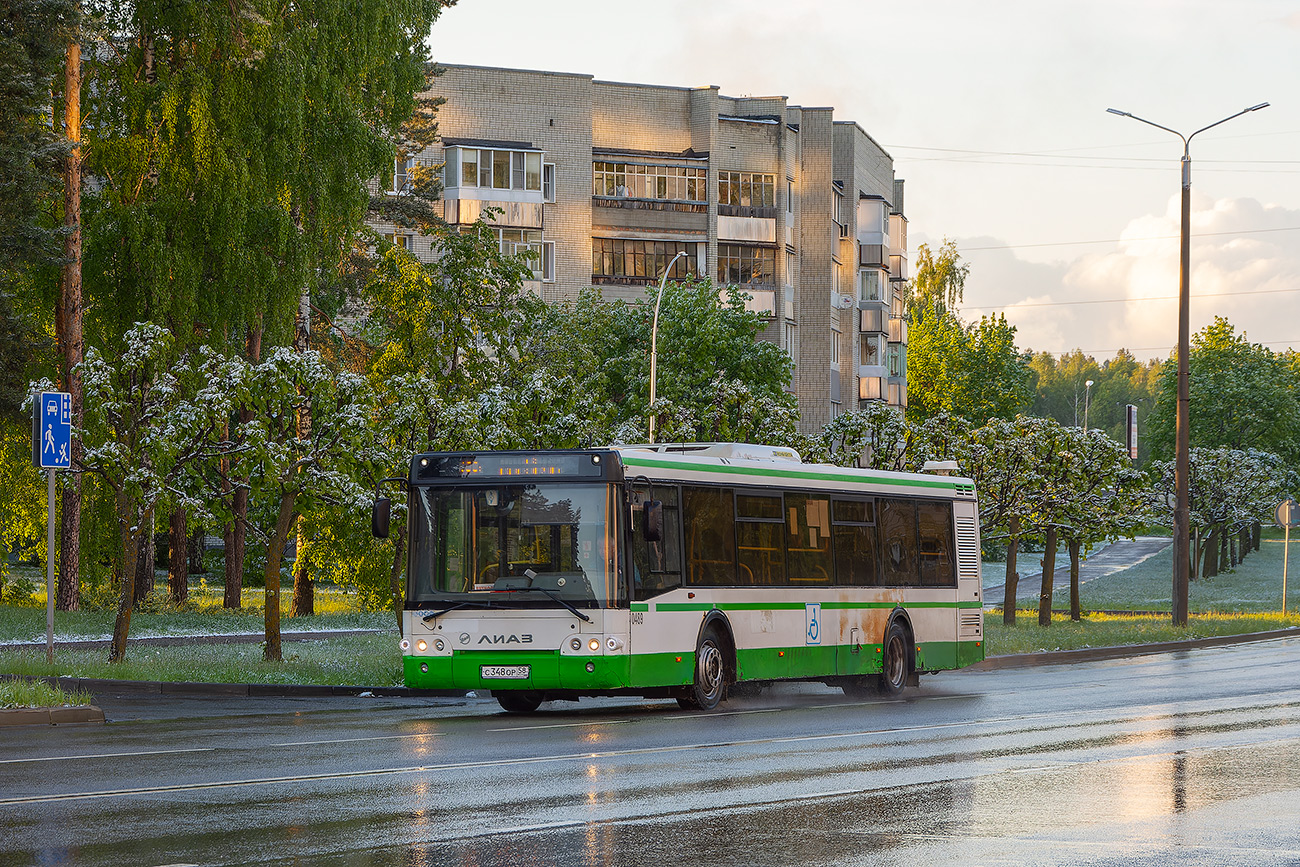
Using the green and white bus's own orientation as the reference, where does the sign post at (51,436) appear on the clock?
The sign post is roughly at 2 o'clock from the green and white bus.

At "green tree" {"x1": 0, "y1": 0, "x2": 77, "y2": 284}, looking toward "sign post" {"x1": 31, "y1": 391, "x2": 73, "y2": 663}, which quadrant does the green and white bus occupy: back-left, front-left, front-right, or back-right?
front-left

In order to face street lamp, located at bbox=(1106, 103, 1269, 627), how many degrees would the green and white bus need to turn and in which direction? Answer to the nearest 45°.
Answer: approximately 180°

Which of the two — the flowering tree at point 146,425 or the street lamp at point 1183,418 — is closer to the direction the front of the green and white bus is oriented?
the flowering tree

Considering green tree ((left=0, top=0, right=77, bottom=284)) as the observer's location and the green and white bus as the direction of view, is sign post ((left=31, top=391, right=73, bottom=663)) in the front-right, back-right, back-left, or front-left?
front-right

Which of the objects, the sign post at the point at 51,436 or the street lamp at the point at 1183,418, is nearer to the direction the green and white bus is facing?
the sign post

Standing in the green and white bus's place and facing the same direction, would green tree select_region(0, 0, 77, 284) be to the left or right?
on its right

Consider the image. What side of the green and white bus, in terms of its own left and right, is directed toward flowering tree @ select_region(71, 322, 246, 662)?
right

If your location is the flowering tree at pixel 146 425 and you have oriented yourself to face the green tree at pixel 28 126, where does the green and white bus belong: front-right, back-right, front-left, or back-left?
back-right
